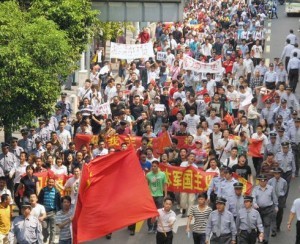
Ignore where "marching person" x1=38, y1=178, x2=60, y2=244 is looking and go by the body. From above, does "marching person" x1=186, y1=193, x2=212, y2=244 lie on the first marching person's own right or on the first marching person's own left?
on the first marching person's own left

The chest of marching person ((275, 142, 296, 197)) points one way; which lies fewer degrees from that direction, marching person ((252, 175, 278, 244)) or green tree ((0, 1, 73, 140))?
the marching person

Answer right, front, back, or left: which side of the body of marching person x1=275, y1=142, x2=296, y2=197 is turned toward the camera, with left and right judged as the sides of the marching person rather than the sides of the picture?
front

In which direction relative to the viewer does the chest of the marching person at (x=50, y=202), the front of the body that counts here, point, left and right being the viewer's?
facing the viewer

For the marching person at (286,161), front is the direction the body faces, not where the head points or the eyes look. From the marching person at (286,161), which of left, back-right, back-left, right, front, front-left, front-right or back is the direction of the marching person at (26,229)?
front-right

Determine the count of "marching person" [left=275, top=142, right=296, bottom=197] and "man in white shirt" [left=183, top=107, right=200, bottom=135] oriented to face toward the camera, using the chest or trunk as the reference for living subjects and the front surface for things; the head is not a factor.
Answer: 2

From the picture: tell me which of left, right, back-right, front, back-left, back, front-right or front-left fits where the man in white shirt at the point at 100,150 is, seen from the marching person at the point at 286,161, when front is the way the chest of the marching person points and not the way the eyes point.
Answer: right

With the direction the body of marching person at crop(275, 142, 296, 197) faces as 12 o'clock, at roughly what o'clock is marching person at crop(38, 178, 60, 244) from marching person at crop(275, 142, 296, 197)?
marching person at crop(38, 178, 60, 244) is roughly at 2 o'clock from marching person at crop(275, 142, 296, 197).

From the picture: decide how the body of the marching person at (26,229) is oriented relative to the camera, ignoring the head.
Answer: toward the camera

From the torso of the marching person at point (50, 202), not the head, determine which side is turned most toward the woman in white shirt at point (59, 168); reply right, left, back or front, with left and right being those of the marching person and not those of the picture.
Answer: back

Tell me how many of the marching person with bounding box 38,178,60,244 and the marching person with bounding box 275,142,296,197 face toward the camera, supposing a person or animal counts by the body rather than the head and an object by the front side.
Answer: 2
